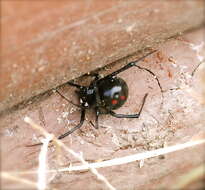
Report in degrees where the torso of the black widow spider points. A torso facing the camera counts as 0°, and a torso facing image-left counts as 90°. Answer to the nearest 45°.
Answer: approximately 90°
